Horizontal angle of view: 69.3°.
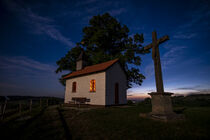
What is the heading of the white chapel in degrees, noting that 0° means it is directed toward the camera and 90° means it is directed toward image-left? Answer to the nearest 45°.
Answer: approximately 315°

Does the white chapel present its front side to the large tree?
no
